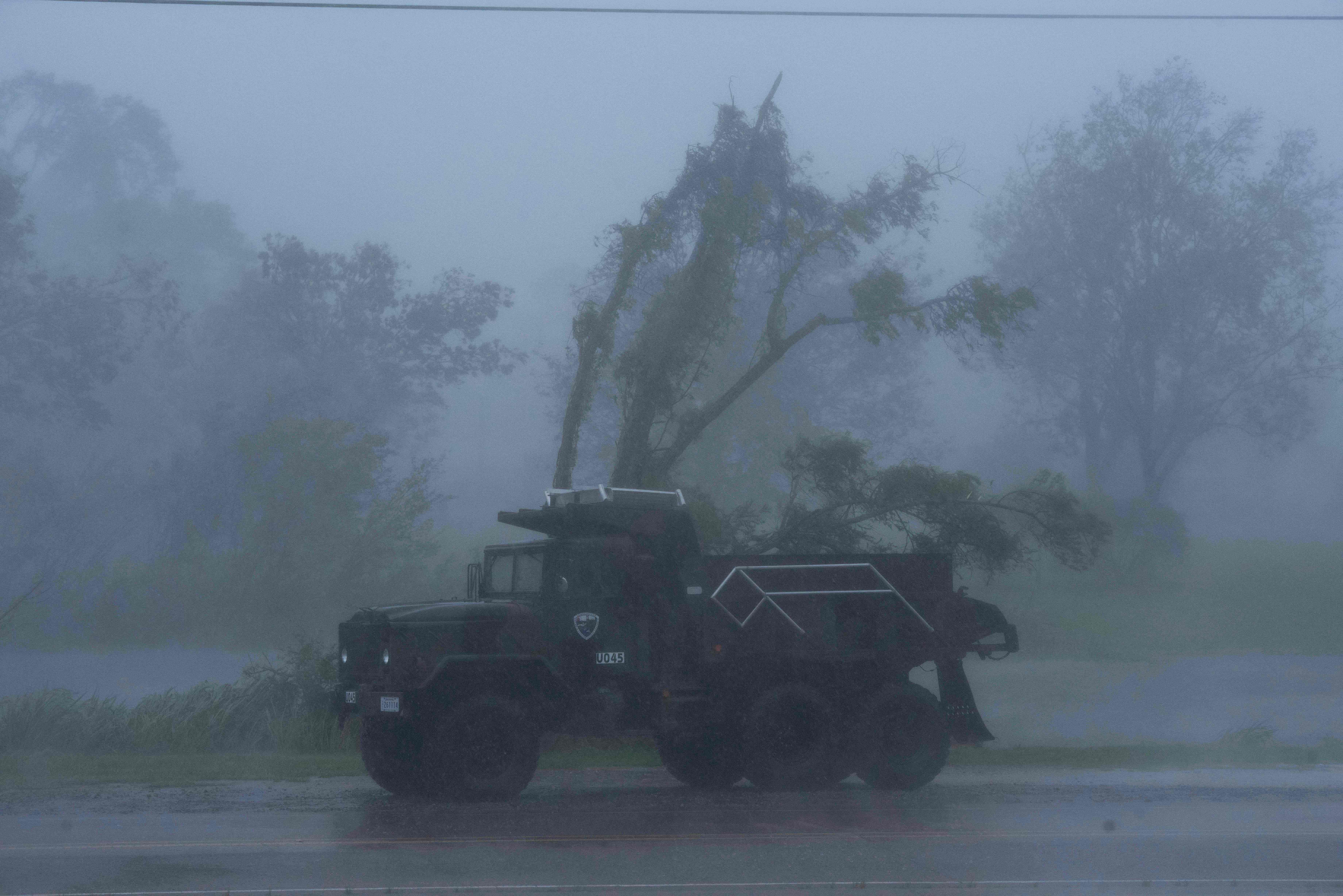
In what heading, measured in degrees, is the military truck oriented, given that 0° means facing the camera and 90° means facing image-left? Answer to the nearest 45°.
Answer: approximately 45°

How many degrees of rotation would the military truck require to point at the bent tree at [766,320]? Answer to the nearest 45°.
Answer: approximately 135° to its right
